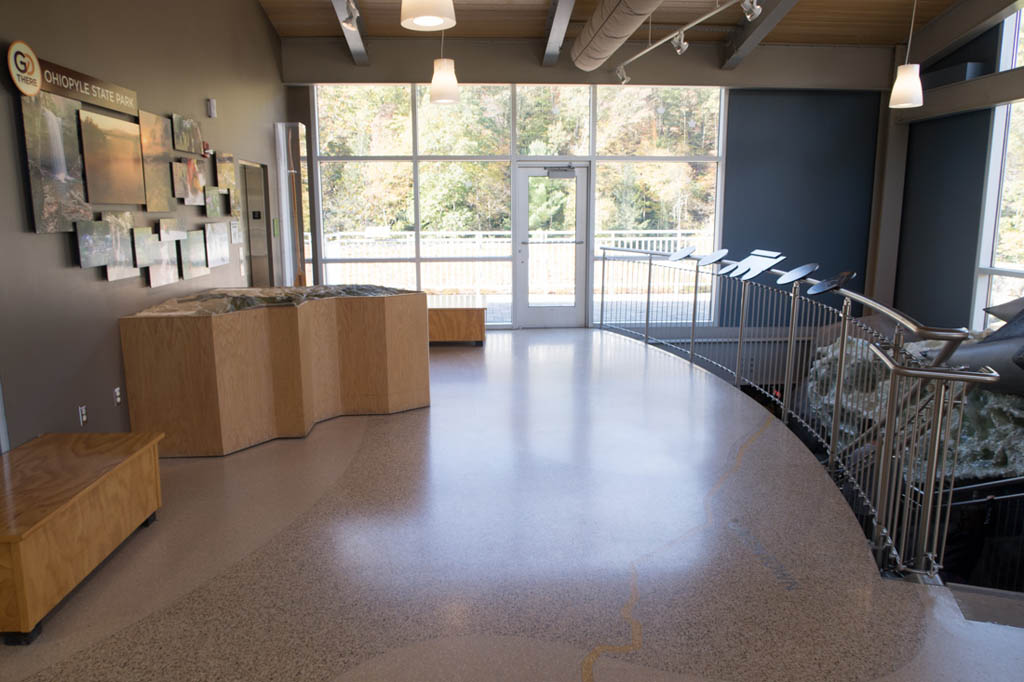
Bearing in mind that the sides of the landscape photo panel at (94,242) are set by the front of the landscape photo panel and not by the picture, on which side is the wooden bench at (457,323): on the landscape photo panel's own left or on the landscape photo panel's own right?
on the landscape photo panel's own left

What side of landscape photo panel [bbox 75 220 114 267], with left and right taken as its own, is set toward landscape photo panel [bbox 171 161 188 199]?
left

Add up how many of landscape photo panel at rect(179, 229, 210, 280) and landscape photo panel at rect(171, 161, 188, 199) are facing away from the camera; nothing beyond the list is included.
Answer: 0

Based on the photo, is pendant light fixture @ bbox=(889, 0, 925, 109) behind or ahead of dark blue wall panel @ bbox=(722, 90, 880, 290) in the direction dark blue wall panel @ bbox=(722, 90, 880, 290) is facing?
ahead

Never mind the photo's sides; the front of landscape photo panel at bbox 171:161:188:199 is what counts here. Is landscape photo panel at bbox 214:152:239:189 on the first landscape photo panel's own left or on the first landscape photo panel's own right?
on the first landscape photo panel's own left

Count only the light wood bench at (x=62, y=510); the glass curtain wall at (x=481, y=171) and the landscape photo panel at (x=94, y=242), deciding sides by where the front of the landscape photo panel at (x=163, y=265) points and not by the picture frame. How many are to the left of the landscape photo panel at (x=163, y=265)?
1

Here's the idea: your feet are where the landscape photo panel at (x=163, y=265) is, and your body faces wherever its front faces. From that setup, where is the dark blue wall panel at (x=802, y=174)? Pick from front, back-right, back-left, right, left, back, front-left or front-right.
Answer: front-left

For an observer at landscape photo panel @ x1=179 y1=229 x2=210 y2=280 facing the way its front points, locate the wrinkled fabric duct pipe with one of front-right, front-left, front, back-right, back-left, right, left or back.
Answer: front-left

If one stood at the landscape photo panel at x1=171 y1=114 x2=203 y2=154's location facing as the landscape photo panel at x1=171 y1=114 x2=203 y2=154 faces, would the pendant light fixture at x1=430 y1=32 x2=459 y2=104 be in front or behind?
in front

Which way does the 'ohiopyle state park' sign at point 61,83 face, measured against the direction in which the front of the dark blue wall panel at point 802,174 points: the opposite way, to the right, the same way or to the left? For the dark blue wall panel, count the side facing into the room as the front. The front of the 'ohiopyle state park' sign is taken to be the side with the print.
to the left

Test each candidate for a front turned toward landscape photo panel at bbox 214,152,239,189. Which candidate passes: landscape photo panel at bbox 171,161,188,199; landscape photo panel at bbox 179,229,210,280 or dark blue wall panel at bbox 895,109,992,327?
the dark blue wall panel
